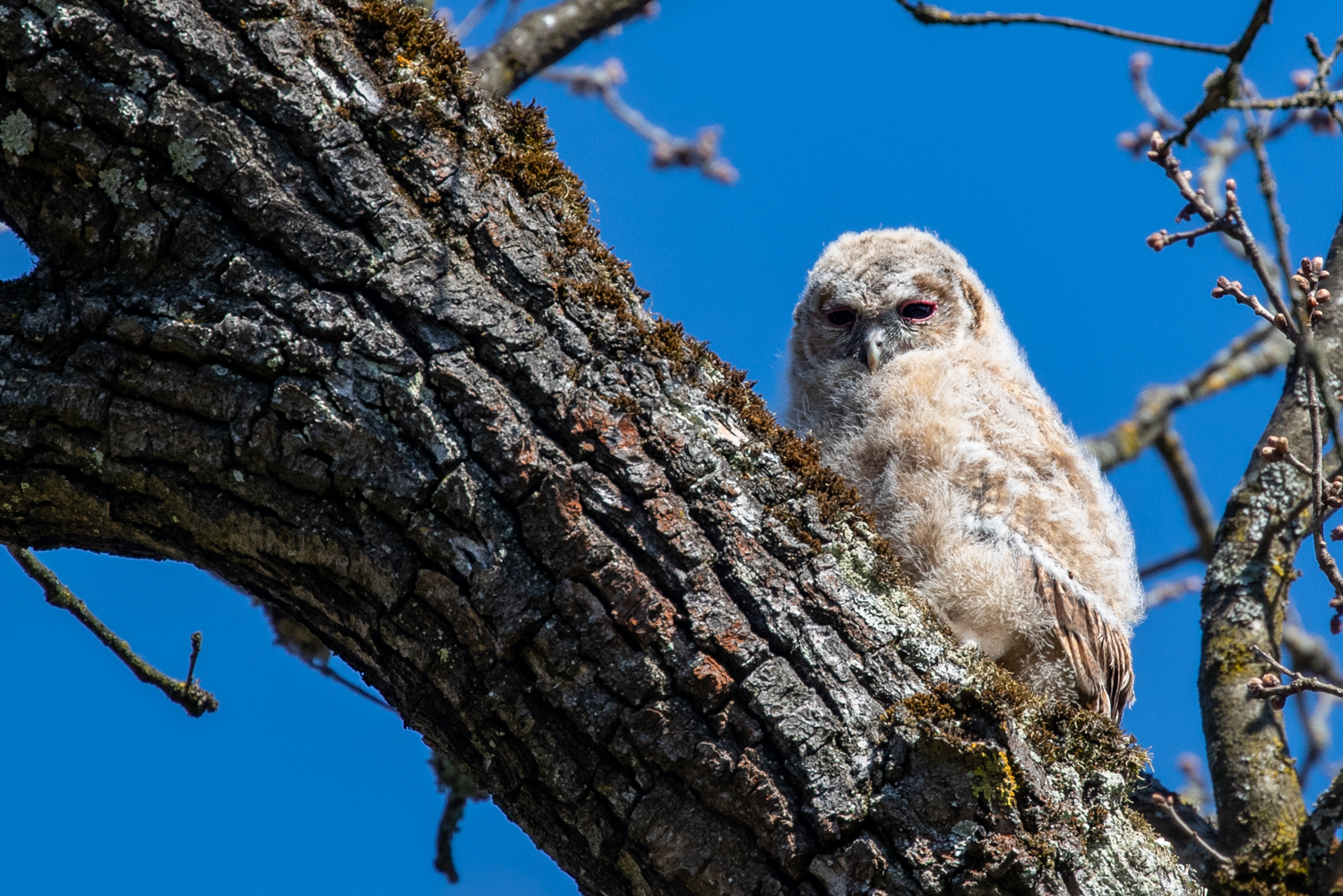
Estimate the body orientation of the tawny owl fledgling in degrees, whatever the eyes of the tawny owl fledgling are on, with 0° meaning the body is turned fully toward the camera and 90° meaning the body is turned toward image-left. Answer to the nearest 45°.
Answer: approximately 45°

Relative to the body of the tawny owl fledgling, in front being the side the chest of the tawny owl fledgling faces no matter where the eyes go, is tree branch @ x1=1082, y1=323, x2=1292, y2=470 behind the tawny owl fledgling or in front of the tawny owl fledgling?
behind

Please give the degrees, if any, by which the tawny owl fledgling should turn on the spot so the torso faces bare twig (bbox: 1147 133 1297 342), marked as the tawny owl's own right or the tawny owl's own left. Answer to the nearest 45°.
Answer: approximately 90° to the tawny owl's own left

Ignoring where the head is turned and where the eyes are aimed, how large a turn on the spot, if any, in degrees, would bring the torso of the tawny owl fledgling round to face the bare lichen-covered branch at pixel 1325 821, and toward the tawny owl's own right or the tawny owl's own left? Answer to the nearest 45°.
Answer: approximately 180°
